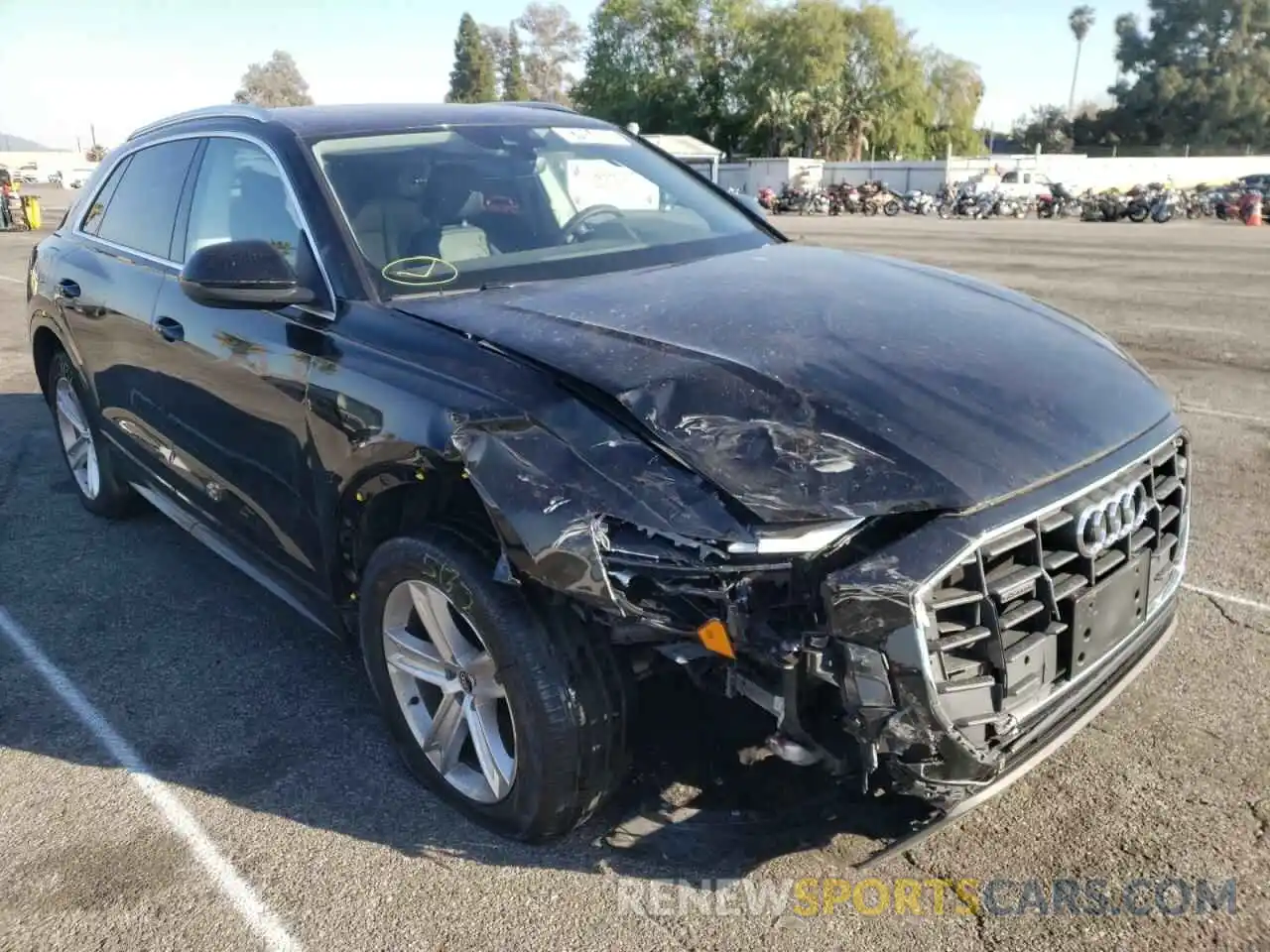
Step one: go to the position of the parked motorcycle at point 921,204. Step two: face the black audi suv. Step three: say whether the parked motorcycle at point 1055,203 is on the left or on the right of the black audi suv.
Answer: left

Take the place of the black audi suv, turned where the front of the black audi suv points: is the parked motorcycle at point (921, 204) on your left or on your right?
on your left

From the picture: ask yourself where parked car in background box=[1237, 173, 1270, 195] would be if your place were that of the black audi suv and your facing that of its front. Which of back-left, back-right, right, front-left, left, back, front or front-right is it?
left

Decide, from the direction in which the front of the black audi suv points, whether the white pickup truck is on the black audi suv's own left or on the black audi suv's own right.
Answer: on the black audi suv's own left

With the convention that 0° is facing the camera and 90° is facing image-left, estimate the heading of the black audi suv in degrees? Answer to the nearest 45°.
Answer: approximately 315°
